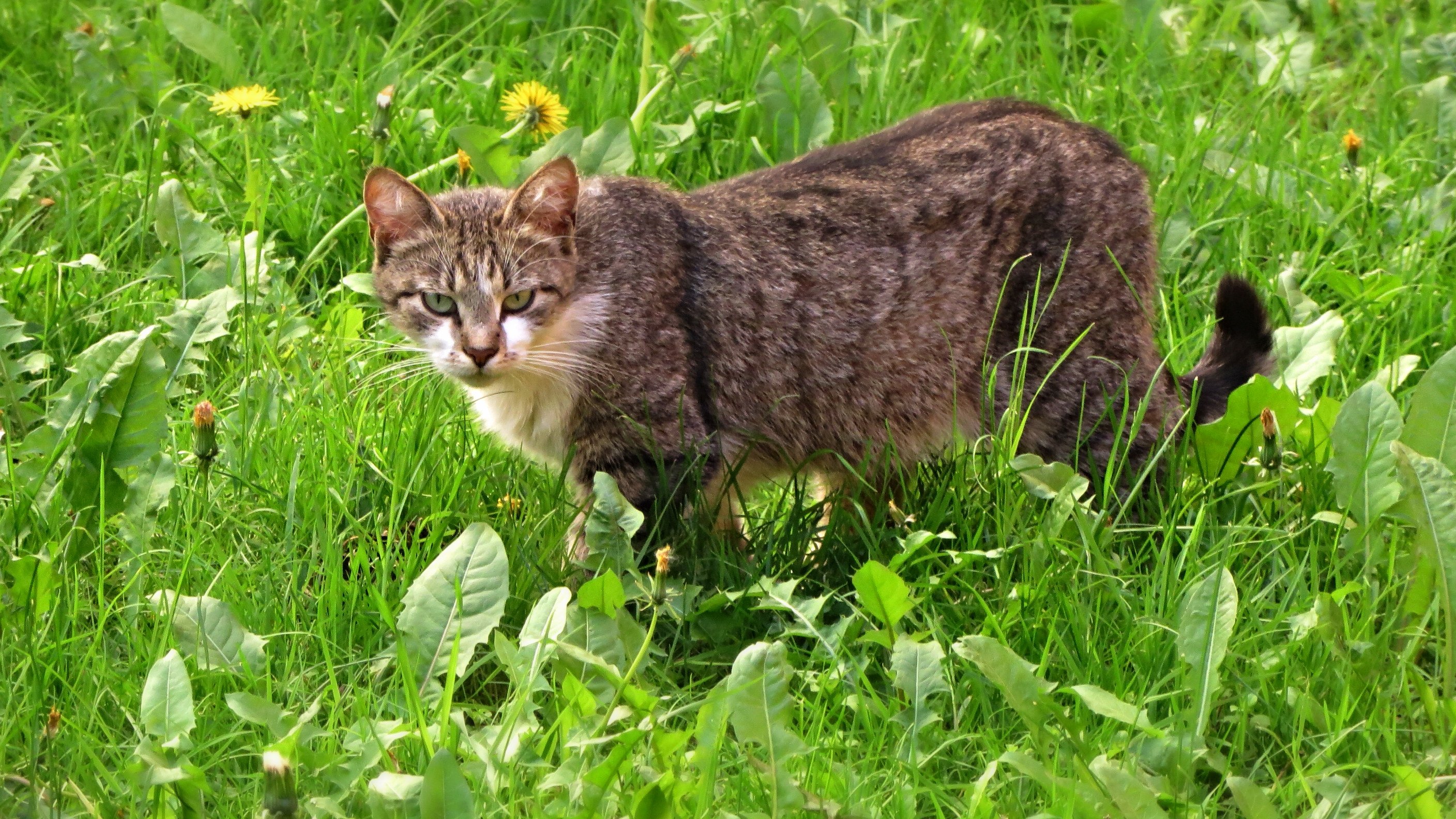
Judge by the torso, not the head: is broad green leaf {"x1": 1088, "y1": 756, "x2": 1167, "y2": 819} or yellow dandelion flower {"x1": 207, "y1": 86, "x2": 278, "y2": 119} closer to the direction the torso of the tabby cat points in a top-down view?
the yellow dandelion flower

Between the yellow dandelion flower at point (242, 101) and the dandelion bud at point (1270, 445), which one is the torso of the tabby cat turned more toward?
the yellow dandelion flower

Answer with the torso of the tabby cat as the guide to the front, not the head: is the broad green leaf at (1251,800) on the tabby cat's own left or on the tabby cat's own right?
on the tabby cat's own left

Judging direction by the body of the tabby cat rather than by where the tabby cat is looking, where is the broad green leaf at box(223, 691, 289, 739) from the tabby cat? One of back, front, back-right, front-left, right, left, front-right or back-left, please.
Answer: front-left

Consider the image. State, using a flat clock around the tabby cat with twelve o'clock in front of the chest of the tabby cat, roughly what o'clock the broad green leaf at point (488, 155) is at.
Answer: The broad green leaf is roughly at 1 o'clock from the tabby cat.

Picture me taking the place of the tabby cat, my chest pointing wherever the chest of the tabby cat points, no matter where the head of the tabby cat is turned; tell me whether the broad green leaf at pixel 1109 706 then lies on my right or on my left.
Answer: on my left

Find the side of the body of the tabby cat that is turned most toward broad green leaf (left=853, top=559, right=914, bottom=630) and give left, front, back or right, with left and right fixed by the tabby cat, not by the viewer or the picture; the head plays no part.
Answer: left

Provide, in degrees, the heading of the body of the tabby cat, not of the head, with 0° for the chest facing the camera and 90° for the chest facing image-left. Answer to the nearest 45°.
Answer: approximately 90°

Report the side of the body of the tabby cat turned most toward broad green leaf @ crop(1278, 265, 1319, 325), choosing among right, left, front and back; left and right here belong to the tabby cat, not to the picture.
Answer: back

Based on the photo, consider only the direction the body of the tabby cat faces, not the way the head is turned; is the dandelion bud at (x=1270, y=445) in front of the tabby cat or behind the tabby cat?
behind

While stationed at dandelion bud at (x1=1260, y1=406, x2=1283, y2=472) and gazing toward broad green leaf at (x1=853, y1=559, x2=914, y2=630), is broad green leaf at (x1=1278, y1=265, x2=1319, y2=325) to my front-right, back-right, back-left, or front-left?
back-right

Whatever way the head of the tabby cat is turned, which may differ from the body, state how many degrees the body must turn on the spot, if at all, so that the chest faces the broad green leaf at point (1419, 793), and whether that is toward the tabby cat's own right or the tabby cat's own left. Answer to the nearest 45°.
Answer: approximately 135° to the tabby cat's own left

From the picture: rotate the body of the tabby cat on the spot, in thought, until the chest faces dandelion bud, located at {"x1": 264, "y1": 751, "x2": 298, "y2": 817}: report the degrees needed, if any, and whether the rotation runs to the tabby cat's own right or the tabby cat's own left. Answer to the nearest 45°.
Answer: approximately 45° to the tabby cat's own left

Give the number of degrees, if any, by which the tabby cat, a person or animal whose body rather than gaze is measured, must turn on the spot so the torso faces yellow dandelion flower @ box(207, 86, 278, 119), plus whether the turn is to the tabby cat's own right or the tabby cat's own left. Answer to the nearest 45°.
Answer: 0° — it already faces it
